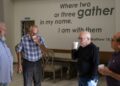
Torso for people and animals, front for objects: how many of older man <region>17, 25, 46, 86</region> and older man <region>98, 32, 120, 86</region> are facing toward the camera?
1

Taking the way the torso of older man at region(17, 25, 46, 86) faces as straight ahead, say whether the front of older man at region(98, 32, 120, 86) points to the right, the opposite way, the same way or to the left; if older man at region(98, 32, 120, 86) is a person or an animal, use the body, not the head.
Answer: to the right

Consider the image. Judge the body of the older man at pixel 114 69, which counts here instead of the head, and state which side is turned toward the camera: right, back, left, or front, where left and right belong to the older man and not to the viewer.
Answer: left

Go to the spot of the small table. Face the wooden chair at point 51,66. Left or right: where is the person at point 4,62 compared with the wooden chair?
left

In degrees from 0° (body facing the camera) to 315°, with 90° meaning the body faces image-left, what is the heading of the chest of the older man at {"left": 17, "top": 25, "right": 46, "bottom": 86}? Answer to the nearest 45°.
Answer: approximately 0°

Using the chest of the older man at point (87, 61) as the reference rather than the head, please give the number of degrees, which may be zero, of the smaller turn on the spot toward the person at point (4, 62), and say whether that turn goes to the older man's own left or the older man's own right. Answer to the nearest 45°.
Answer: approximately 45° to the older man's own right

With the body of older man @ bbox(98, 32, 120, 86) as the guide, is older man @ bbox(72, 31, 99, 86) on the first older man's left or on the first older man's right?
on the first older man's right

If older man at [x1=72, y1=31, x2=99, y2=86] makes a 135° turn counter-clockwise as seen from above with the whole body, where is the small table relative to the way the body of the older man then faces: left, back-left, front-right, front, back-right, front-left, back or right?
left

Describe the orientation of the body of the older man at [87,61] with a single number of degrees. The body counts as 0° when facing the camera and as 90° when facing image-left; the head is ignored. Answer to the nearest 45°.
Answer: approximately 45°

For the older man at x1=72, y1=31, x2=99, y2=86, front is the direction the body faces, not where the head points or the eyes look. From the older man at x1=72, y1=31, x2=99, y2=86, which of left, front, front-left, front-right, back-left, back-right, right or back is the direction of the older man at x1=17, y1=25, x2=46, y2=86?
right
